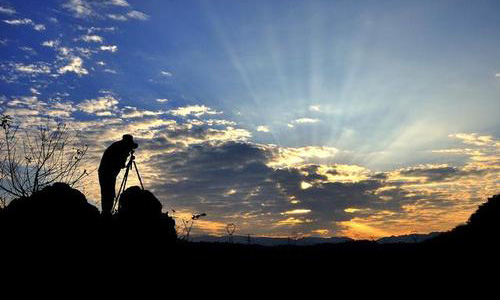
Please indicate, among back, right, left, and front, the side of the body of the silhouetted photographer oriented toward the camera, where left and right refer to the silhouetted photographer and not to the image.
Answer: right
